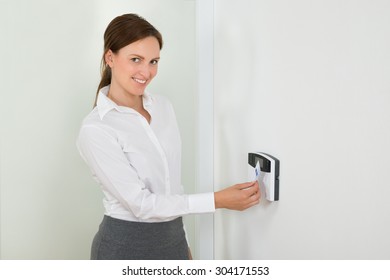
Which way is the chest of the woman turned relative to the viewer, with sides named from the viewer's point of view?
facing the viewer and to the right of the viewer

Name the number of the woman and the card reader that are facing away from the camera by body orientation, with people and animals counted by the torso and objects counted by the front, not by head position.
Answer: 0

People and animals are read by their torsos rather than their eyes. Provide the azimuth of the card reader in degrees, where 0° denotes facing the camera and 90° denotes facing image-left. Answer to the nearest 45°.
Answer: approximately 45°
